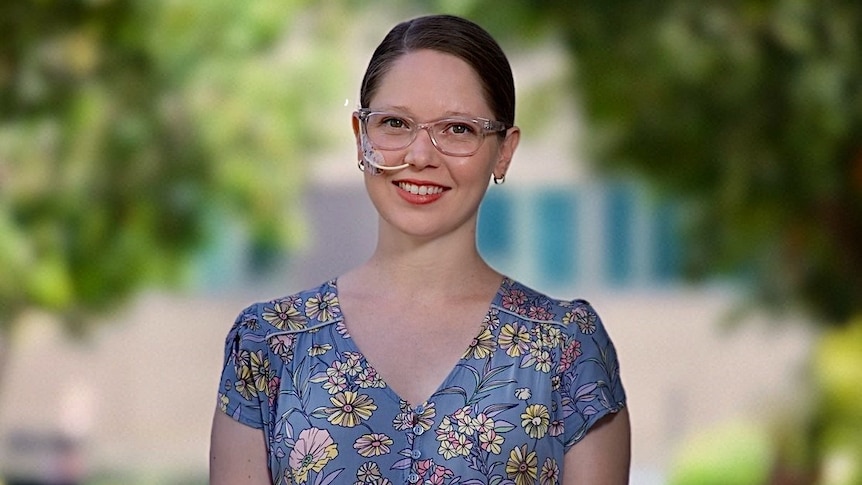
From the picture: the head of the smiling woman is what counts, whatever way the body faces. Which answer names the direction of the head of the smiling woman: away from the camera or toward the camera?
toward the camera

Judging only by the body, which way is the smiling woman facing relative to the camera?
toward the camera
